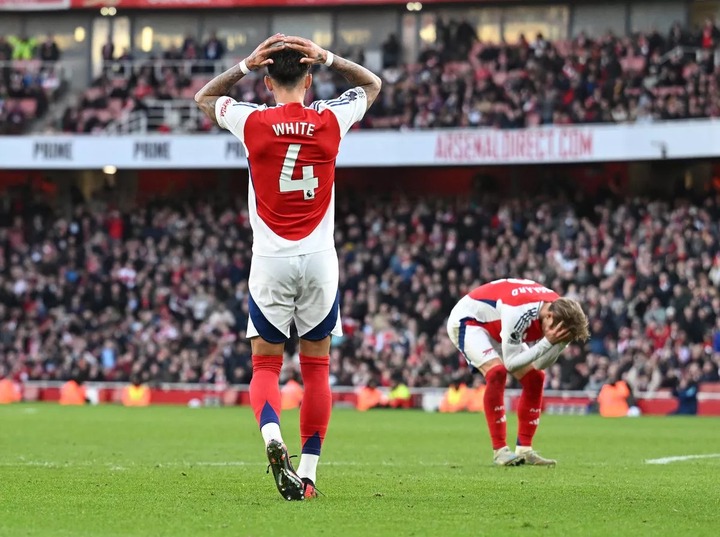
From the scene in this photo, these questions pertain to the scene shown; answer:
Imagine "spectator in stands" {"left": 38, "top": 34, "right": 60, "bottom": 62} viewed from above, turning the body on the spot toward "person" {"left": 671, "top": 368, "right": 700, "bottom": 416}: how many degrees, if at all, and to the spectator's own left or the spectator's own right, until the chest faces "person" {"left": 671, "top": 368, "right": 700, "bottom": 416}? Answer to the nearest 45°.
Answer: approximately 45° to the spectator's own left

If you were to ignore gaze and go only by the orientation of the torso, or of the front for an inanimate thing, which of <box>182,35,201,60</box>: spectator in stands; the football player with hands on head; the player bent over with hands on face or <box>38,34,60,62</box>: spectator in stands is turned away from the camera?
the football player with hands on head

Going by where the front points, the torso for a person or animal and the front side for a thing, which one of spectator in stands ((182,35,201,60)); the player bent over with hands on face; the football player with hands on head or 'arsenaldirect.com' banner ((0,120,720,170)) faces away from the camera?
the football player with hands on head

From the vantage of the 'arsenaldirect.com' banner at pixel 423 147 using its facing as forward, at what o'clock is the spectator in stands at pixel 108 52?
The spectator in stands is roughly at 4 o'clock from the 'arsenaldirect.com' banner.

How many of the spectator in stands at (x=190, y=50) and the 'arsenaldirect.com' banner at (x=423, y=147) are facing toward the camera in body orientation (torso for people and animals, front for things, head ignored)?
2

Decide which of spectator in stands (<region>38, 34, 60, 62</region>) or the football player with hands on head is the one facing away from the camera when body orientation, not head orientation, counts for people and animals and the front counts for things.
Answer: the football player with hands on head

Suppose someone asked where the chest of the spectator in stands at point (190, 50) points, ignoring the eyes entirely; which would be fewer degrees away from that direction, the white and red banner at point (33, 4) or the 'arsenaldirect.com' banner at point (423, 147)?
the 'arsenaldirect.com' banner

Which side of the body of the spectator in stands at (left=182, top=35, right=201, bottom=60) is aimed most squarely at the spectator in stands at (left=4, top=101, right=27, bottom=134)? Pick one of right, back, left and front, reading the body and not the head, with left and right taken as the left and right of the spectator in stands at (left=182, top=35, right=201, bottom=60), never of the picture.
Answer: right

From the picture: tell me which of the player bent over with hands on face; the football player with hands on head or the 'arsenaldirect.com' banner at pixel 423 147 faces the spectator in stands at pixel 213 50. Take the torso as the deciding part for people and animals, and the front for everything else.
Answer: the football player with hands on head

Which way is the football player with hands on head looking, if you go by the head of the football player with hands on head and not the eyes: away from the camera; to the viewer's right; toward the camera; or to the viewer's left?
away from the camera

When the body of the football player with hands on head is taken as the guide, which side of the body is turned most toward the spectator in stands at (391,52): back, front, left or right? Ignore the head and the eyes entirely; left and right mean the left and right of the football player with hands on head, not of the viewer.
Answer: front

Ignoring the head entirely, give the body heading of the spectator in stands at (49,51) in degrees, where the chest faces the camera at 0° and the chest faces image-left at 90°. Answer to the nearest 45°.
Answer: approximately 0°

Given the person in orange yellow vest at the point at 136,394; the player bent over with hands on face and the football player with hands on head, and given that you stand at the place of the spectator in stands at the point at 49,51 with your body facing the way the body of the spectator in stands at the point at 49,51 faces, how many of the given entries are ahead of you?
3

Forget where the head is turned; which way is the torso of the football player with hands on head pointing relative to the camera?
away from the camera

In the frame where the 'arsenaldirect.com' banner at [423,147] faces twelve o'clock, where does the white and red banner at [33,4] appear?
The white and red banner is roughly at 4 o'clock from the 'arsenaldirect.com' banner.
